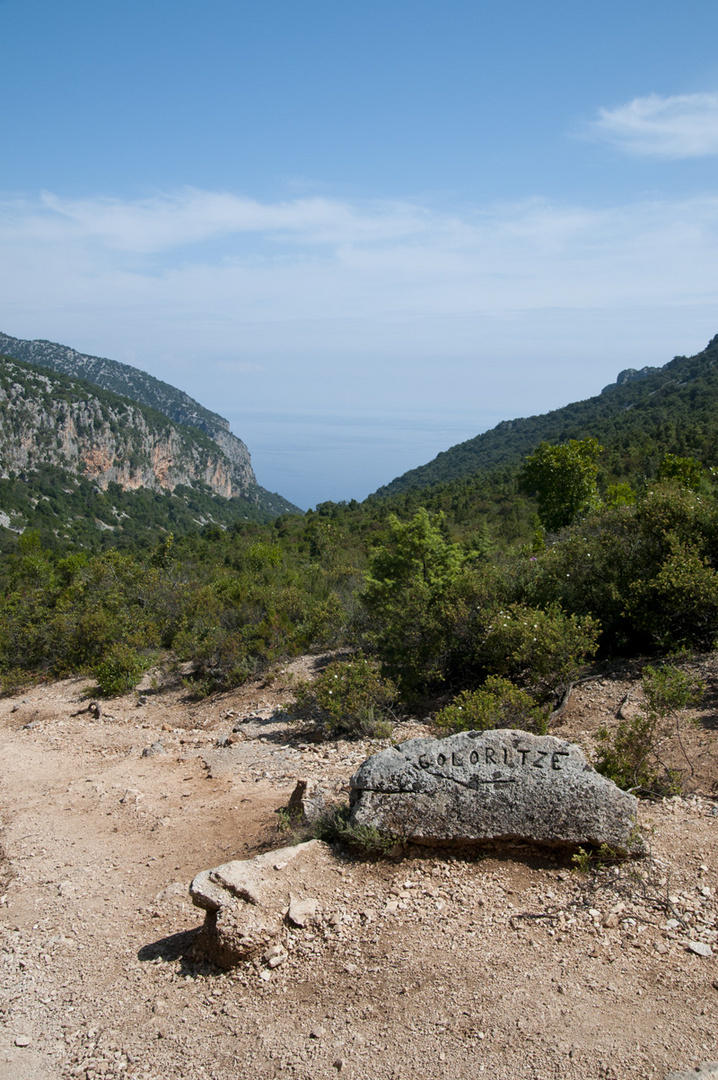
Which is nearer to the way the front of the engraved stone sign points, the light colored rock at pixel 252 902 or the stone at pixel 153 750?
the light colored rock

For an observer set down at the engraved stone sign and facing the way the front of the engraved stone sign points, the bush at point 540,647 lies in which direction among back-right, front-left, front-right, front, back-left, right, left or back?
back

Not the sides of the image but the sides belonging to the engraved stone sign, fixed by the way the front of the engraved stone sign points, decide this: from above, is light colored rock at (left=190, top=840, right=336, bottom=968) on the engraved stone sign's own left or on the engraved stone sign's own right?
on the engraved stone sign's own right

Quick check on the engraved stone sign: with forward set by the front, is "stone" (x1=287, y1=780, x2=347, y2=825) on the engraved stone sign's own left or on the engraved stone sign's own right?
on the engraved stone sign's own right

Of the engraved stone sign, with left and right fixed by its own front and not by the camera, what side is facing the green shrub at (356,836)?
right

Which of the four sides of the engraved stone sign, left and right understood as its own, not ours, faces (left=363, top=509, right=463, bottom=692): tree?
back

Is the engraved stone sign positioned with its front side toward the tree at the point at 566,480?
no

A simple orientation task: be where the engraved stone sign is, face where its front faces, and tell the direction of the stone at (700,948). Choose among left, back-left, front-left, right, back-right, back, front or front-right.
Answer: front-left

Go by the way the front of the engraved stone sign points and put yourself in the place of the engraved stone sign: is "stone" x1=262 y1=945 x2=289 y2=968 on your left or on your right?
on your right

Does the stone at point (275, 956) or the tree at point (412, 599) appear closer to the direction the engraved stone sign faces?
the stone

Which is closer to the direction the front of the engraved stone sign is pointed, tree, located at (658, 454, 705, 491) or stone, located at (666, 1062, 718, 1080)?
the stone

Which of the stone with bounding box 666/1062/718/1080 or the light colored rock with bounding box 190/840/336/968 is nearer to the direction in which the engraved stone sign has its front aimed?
the stone

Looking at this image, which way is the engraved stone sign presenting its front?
toward the camera

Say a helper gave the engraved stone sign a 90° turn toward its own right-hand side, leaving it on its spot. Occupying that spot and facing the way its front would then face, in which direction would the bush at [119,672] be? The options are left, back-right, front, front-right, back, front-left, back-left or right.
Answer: front-right

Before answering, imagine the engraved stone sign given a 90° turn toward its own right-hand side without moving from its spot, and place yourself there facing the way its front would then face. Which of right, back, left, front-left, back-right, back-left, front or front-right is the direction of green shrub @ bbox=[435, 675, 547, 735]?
right

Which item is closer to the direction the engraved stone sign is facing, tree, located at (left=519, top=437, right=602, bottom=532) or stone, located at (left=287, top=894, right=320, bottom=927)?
the stone
